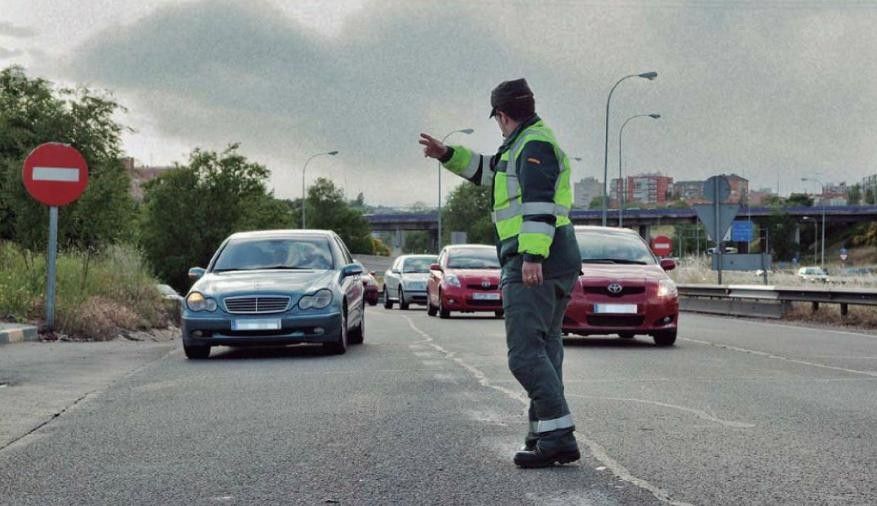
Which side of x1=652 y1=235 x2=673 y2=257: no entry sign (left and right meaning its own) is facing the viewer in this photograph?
front

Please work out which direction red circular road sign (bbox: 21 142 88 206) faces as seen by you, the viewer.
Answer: facing the viewer

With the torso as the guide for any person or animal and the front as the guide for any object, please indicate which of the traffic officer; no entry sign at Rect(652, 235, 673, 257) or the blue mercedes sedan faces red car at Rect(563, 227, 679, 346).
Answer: the no entry sign

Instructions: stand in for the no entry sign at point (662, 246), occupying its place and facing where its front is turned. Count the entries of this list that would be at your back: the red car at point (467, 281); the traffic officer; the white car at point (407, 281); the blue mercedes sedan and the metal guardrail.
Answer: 0

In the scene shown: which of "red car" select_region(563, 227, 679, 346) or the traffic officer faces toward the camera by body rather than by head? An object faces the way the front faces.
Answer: the red car

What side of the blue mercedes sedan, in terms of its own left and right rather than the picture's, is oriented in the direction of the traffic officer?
front

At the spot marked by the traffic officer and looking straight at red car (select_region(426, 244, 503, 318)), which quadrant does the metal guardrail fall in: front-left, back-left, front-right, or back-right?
front-right

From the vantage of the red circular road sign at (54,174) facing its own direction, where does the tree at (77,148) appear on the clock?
The tree is roughly at 6 o'clock from the red circular road sign.

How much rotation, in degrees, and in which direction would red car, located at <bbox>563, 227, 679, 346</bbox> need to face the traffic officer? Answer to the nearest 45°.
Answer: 0° — it already faces them

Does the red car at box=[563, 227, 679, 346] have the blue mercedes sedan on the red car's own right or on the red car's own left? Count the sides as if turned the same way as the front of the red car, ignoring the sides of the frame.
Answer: on the red car's own right

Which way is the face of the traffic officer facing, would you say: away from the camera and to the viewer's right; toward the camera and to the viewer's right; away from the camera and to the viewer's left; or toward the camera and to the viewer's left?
away from the camera and to the viewer's left

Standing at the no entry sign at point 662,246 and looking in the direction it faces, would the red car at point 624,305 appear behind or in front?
in front

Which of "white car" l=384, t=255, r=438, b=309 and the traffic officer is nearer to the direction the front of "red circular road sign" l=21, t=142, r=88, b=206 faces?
the traffic officer

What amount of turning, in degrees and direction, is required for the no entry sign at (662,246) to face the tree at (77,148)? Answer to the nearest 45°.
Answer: approximately 45° to its right

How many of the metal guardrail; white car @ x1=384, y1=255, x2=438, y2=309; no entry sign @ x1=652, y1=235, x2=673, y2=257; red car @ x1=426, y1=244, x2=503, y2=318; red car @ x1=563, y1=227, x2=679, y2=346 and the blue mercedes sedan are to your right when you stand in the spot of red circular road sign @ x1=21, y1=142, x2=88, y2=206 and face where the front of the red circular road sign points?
0

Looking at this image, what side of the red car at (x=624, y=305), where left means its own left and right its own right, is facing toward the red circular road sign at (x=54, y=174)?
right
